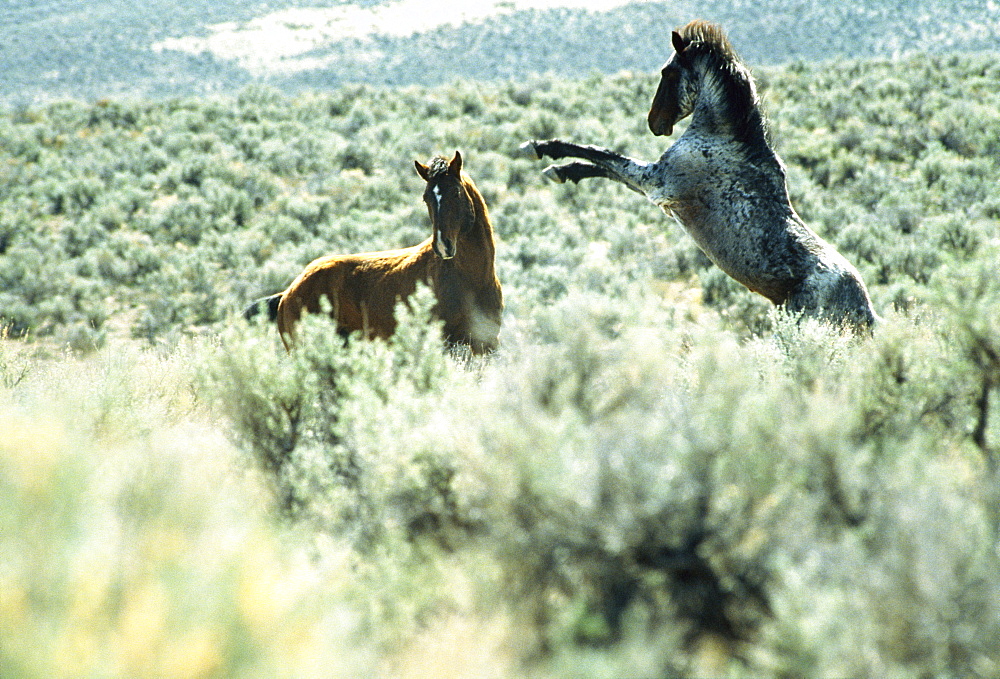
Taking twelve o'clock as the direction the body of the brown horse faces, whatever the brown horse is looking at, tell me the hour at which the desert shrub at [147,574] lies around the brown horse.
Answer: The desert shrub is roughly at 2 o'clock from the brown horse.

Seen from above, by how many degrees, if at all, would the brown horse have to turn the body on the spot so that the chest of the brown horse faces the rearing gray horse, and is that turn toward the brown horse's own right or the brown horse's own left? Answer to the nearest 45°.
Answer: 0° — it already faces it

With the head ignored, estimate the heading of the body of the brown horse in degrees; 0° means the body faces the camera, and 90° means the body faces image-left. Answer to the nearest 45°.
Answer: approximately 315°

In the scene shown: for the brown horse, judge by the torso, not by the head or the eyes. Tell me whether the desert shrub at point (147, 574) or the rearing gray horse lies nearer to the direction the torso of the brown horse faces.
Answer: the rearing gray horse
